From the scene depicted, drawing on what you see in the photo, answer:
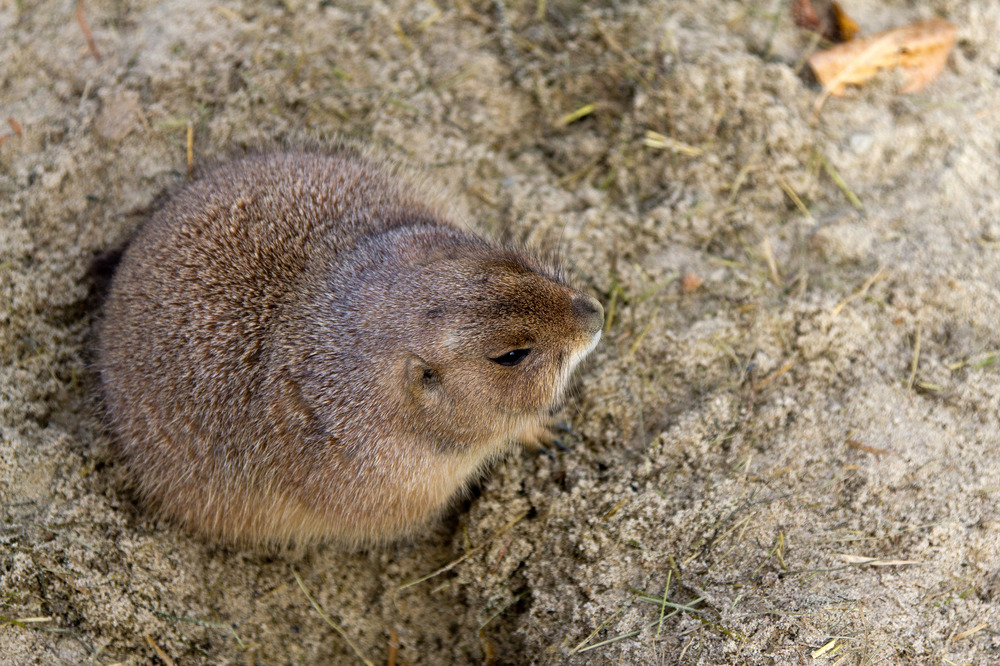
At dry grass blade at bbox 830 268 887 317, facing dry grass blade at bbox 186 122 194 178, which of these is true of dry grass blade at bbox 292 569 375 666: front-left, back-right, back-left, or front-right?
front-left

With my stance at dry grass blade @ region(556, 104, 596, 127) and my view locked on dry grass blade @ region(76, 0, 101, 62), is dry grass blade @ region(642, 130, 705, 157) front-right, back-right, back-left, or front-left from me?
back-left

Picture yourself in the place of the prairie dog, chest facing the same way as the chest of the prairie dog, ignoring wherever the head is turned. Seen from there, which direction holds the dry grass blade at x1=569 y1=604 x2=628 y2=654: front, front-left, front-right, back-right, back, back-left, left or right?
front-right

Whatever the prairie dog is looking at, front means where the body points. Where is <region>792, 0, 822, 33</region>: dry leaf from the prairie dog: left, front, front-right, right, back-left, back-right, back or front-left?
front-left

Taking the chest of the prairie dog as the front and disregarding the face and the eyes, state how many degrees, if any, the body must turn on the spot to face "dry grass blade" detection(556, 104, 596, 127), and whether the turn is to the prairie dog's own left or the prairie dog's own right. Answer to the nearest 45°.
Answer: approximately 45° to the prairie dog's own left

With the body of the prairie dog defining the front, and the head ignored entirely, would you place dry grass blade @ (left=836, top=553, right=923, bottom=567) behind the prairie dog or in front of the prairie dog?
in front

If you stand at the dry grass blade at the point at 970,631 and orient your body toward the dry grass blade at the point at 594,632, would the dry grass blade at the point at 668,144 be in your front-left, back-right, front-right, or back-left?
front-right

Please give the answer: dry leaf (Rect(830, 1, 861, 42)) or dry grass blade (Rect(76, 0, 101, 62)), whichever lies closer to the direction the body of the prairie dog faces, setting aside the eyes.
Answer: the dry leaf

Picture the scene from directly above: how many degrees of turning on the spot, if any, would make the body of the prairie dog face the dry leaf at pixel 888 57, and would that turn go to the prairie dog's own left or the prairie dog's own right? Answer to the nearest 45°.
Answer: approximately 45° to the prairie dog's own left

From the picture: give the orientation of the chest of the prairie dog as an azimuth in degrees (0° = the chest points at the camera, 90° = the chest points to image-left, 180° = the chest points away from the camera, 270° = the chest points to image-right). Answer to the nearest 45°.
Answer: approximately 270°

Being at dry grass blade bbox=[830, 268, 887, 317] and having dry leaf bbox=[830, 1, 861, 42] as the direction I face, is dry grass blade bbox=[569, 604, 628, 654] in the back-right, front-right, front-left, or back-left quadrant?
back-left
